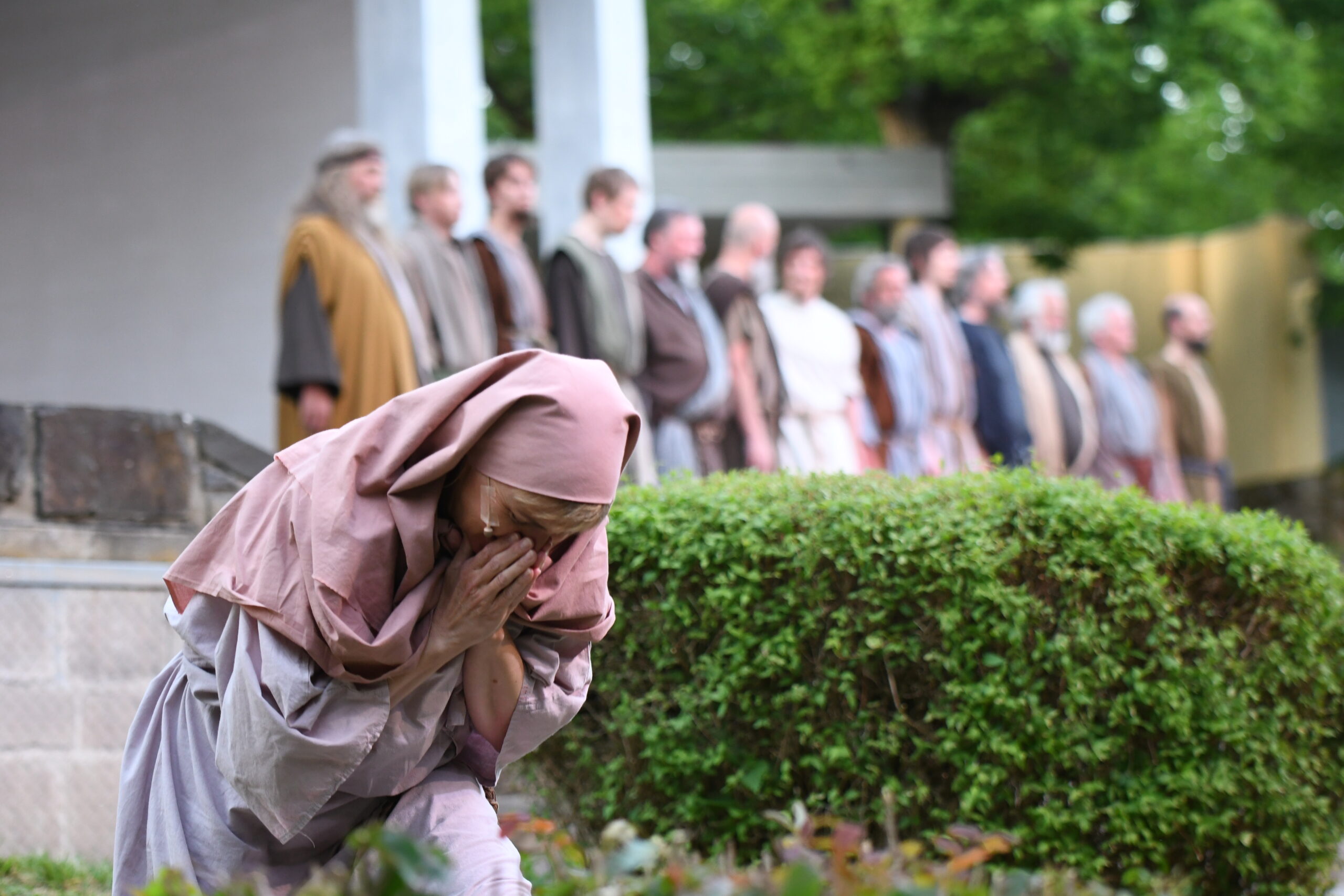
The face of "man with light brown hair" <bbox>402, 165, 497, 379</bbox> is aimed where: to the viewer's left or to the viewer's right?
to the viewer's right

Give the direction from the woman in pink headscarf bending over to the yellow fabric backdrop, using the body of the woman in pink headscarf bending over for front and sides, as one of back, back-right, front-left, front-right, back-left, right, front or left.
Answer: left

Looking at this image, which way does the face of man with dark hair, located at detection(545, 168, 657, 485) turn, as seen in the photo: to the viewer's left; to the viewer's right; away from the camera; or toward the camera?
to the viewer's right

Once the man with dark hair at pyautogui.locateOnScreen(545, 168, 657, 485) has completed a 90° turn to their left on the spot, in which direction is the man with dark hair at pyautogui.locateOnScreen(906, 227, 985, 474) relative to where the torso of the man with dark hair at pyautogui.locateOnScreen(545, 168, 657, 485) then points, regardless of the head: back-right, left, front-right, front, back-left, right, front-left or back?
front-right

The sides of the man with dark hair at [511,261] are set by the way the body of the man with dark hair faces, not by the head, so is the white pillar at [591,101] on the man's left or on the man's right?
on the man's left

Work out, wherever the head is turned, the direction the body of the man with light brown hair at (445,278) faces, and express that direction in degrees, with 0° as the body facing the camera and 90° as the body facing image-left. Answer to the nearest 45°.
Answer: approximately 315°

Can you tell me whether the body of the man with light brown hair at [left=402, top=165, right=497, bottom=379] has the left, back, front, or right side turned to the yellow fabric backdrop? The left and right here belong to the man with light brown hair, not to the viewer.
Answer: left

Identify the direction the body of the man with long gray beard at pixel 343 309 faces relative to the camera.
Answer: to the viewer's right

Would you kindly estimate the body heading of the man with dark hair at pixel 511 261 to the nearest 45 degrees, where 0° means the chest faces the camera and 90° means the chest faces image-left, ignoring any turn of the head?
approximately 315°

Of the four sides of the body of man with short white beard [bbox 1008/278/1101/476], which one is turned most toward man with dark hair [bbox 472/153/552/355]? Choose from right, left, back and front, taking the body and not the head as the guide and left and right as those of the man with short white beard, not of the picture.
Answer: right

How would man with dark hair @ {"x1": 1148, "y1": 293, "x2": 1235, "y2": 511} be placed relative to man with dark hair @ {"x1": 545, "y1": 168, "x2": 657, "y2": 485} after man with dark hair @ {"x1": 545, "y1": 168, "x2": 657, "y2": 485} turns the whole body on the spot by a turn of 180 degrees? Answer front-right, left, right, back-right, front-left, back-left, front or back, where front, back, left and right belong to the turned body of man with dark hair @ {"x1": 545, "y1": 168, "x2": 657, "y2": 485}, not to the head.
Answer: back-right

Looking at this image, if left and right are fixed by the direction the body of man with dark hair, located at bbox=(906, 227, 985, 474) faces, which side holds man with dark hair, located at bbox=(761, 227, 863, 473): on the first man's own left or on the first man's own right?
on the first man's own right

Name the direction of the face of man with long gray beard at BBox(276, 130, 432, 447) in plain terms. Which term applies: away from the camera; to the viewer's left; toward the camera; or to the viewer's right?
to the viewer's right

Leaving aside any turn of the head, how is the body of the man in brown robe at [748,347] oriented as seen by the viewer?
to the viewer's right

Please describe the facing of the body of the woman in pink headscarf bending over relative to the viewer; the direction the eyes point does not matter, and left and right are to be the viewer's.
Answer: facing the viewer and to the right of the viewer

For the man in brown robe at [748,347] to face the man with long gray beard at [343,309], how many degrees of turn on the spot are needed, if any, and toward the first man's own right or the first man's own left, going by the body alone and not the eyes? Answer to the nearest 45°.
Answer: approximately 135° to the first man's own right

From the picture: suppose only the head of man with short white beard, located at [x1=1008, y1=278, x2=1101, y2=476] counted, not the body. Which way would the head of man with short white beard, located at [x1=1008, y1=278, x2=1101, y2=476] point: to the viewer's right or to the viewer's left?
to the viewer's right
